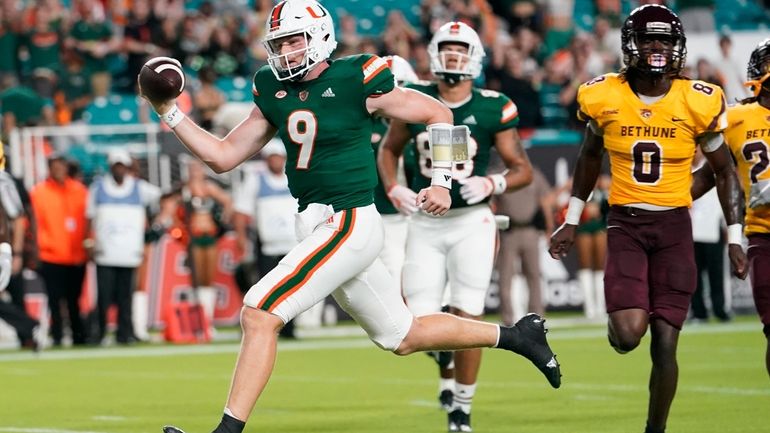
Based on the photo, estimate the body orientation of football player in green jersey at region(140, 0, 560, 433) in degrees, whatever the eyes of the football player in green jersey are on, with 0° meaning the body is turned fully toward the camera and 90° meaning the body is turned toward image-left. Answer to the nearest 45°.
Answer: approximately 45°

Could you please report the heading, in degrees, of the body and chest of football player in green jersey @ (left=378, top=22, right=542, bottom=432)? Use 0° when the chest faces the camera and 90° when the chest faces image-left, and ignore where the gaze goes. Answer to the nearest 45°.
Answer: approximately 0°

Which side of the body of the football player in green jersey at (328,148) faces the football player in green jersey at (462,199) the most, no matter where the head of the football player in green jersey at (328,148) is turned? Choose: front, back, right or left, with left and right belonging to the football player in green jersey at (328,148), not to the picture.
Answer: back
